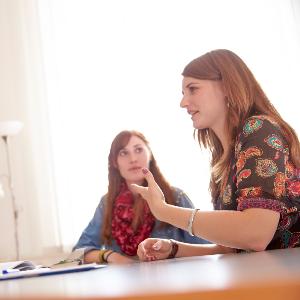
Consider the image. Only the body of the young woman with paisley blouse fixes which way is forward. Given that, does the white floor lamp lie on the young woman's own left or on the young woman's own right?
on the young woman's own right

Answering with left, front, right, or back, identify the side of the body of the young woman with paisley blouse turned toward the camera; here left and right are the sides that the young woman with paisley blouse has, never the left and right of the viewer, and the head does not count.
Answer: left
